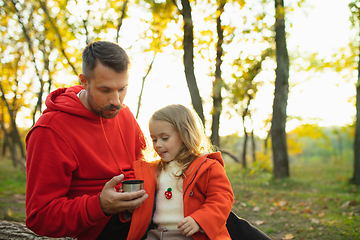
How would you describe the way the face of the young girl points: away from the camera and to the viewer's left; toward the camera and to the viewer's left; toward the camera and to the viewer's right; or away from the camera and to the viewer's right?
toward the camera and to the viewer's left

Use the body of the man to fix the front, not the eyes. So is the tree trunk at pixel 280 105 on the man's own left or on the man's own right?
on the man's own left

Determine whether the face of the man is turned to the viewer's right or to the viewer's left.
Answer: to the viewer's right

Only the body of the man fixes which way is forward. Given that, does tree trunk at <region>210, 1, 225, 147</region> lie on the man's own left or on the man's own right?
on the man's own left

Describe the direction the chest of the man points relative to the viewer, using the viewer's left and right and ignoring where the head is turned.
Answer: facing the viewer and to the right of the viewer
